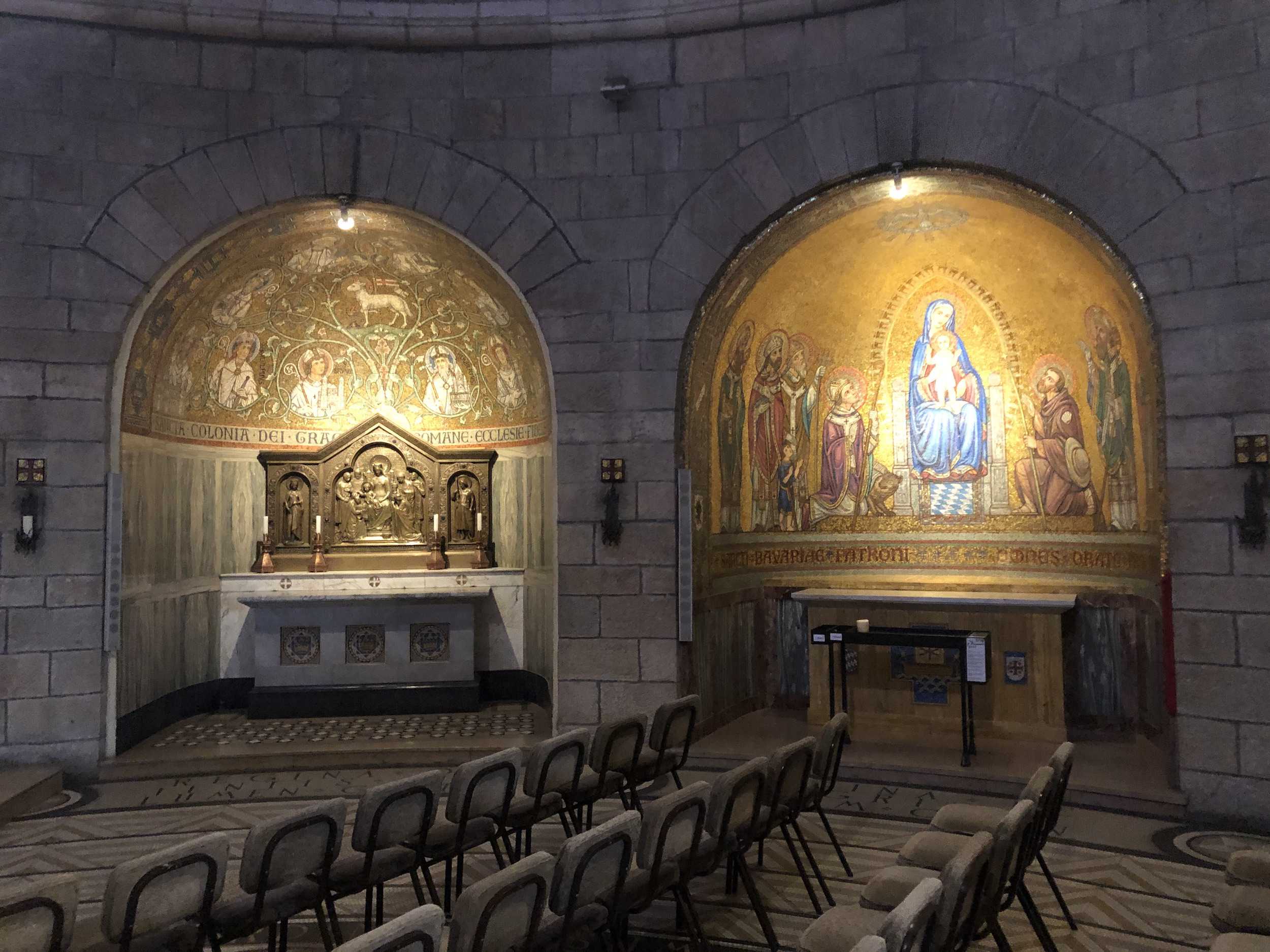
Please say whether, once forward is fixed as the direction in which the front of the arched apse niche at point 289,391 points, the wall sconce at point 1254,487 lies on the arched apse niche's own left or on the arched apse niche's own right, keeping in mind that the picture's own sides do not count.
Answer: on the arched apse niche's own left

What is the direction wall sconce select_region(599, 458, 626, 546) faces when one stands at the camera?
facing the viewer

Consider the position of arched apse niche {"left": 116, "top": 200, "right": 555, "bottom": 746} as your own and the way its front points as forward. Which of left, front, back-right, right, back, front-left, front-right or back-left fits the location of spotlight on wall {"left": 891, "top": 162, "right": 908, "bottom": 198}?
front-left

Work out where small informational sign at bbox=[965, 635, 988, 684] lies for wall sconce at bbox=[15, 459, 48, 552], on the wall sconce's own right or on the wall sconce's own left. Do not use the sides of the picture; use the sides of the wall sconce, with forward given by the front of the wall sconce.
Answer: on the wall sconce's own left

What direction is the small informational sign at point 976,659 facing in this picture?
toward the camera

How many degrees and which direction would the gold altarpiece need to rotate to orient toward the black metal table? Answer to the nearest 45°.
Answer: approximately 45° to its left

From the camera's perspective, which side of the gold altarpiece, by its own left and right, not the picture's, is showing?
front

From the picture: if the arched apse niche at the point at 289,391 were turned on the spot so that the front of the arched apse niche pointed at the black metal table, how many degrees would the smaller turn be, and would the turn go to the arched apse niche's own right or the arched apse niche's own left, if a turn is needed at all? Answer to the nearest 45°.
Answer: approximately 45° to the arched apse niche's own left
